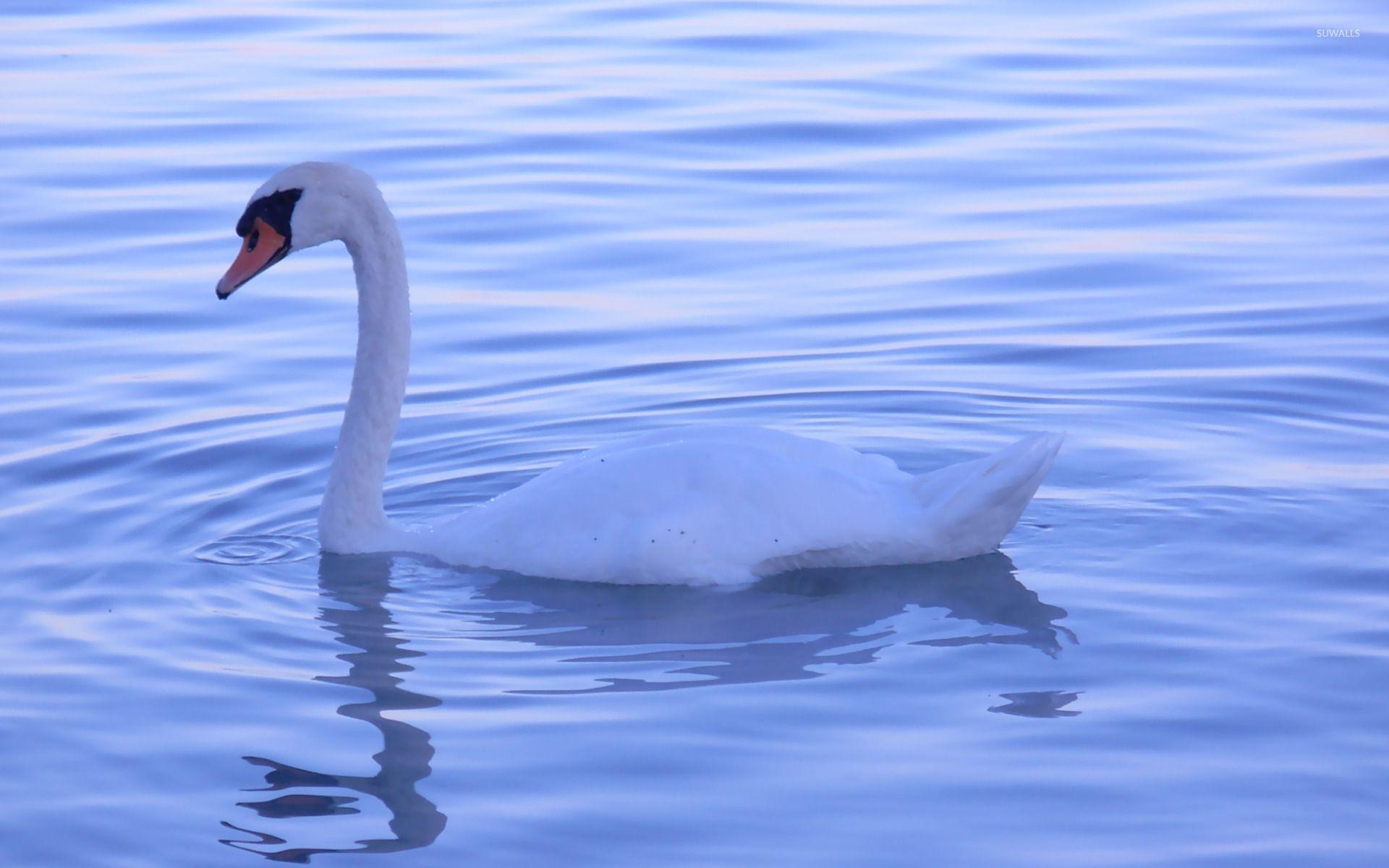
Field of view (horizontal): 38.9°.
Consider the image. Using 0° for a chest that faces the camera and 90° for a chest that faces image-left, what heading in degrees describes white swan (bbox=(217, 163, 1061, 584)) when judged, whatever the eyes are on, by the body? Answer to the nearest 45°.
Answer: approximately 90°
